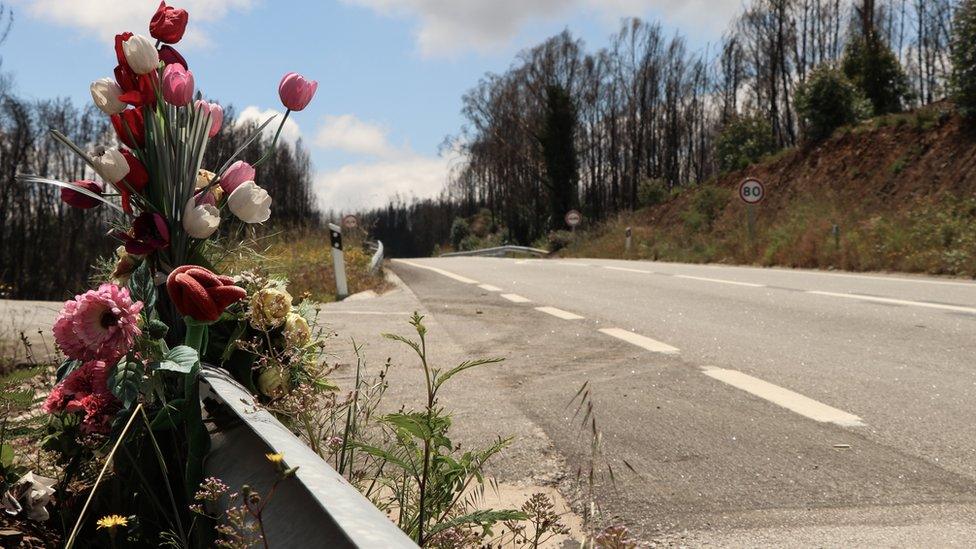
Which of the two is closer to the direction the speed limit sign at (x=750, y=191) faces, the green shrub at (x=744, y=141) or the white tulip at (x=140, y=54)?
the white tulip

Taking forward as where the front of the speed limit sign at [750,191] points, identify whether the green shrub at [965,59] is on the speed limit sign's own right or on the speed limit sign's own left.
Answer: on the speed limit sign's own left

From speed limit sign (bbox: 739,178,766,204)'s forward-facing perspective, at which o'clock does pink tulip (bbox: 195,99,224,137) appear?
The pink tulip is roughly at 12 o'clock from the speed limit sign.

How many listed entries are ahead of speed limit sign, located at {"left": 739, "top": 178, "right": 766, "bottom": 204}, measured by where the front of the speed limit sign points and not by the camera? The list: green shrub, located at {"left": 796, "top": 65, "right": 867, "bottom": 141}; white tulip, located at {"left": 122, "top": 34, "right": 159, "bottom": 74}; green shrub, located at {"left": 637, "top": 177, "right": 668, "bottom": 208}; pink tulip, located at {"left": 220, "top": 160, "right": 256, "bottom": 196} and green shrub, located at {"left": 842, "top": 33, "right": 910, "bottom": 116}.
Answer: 2

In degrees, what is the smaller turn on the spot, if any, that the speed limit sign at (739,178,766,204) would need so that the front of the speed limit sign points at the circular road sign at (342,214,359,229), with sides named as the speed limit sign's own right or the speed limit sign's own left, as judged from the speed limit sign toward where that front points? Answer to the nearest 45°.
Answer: approximately 90° to the speed limit sign's own right

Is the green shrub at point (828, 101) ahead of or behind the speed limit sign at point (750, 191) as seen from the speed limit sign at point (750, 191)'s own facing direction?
behind

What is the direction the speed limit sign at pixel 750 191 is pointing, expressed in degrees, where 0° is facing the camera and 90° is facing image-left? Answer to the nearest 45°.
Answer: approximately 0°

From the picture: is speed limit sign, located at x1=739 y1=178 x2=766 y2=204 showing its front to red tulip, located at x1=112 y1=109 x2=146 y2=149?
yes

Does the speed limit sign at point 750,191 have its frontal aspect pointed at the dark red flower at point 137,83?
yes

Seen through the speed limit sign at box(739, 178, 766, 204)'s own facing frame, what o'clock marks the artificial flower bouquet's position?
The artificial flower bouquet is roughly at 12 o'clock from the speed limit sign.

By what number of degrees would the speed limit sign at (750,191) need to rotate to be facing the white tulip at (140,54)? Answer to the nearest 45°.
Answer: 0° — it already faces it

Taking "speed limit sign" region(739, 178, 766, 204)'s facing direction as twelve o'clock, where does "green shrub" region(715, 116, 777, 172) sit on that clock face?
The green shrub is roughly at 6 o'clock from the speed limit sign.

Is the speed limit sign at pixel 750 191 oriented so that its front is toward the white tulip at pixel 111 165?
yes
